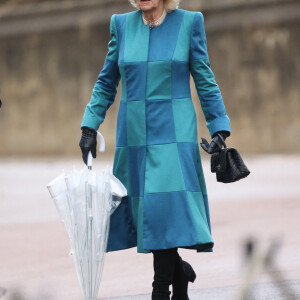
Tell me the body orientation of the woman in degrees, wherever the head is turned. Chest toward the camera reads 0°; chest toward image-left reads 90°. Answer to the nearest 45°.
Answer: approximately 0°
